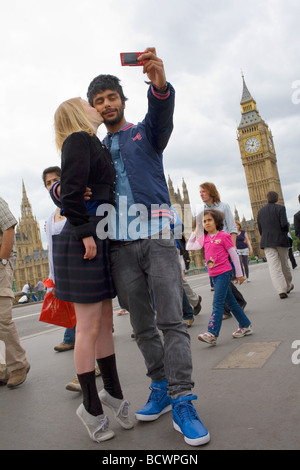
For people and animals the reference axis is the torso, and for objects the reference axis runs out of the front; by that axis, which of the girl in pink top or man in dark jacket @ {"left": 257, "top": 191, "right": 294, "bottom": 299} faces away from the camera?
the man in dark jacket

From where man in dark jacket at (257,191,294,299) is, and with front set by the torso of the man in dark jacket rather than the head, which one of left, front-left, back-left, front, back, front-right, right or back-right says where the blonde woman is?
back

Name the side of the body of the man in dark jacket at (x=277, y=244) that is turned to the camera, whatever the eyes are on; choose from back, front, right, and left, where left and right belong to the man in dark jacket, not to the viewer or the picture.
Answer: back

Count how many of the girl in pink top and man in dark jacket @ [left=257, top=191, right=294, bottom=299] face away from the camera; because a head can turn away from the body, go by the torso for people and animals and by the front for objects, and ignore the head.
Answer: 1

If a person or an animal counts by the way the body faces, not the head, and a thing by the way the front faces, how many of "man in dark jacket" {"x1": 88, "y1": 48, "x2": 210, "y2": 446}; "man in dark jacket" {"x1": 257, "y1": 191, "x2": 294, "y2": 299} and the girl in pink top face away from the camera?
1

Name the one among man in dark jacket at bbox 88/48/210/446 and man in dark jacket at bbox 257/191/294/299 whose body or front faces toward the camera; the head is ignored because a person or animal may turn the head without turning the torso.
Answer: man in dark jacket at bbox 88/48/210/446

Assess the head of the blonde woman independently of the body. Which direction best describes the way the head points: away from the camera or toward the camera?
away from the camera

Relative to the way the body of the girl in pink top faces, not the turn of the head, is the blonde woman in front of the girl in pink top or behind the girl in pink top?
in front

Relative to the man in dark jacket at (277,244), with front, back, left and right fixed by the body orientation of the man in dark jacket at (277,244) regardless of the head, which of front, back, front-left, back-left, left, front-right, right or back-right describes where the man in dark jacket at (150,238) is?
back

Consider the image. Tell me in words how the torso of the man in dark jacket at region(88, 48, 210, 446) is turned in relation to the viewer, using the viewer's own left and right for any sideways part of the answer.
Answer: facing the viewer

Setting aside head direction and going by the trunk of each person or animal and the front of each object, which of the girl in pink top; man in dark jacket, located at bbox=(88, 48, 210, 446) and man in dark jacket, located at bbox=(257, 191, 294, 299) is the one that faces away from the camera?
man in dark jacket, located at bbox=(257, 191, 294, 299)

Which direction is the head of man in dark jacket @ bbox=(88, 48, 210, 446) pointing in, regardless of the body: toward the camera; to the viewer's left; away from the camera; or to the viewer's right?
toward the camera

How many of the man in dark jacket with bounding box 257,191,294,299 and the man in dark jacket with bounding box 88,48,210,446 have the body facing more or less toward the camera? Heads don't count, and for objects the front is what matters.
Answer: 1
